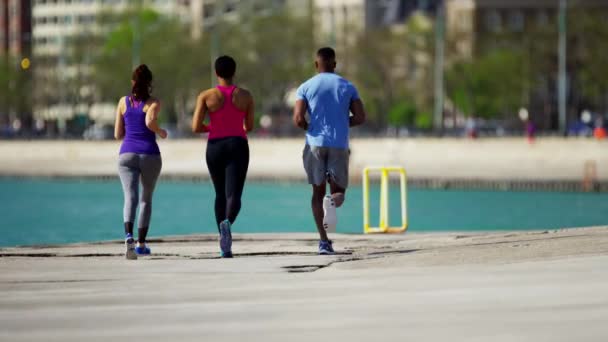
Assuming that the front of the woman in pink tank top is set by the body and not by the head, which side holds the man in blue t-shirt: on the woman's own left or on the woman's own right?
on the woman's own right

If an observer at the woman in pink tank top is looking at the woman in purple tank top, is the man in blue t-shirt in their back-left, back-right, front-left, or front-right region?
back-right

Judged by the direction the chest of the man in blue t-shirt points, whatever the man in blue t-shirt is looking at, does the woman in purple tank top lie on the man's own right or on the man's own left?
on the man's own left

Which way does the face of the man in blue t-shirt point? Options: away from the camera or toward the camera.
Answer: away from the camera

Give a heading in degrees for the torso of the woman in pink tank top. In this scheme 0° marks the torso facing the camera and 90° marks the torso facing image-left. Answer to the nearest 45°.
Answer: approximately 180°

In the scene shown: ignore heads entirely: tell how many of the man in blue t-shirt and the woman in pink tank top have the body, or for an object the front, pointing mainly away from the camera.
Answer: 2

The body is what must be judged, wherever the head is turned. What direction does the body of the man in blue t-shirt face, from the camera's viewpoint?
away from the camera

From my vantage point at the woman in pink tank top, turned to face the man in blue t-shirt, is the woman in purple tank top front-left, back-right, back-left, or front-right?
back-left

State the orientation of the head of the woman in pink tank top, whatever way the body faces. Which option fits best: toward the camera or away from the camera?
away from the camera

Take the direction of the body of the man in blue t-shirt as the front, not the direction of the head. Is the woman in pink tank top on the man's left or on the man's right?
on the man's left
